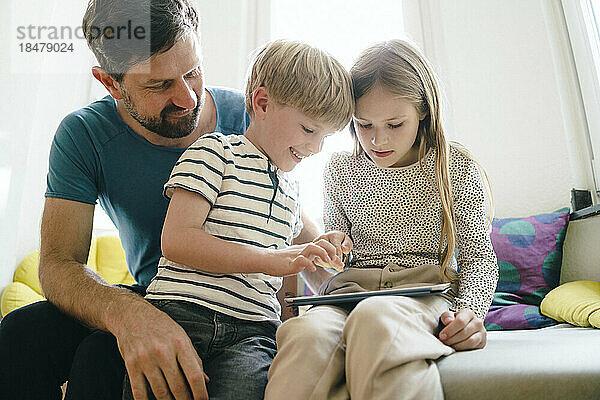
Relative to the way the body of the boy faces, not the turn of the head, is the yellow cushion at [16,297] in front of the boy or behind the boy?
behind

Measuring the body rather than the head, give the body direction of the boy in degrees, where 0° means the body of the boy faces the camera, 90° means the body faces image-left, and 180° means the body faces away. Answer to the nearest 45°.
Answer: approximately 315°

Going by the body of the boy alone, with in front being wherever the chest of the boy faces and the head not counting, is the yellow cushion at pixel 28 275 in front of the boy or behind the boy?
behind

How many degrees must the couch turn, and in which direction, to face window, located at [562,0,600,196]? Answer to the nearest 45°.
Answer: approximately 135° to its left

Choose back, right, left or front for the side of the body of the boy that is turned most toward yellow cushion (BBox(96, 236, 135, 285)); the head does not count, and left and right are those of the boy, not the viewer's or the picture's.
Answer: back

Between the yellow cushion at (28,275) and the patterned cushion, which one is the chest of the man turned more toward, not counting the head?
the patterned cushion

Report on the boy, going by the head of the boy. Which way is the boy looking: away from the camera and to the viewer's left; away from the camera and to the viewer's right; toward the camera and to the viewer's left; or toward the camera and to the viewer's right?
toward the camera and to the viewer's right
